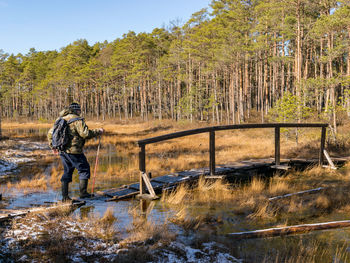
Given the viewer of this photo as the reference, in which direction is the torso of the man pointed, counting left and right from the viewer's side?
facing away from the viewer and to the right of the viewer

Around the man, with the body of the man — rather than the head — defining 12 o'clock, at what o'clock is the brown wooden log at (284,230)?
The brown wooden log is roughly at 3 o'clock from the man.

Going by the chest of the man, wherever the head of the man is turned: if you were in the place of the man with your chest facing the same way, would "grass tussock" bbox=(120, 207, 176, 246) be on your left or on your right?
on your right

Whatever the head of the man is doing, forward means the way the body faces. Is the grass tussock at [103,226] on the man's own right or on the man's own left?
on the man's own right
